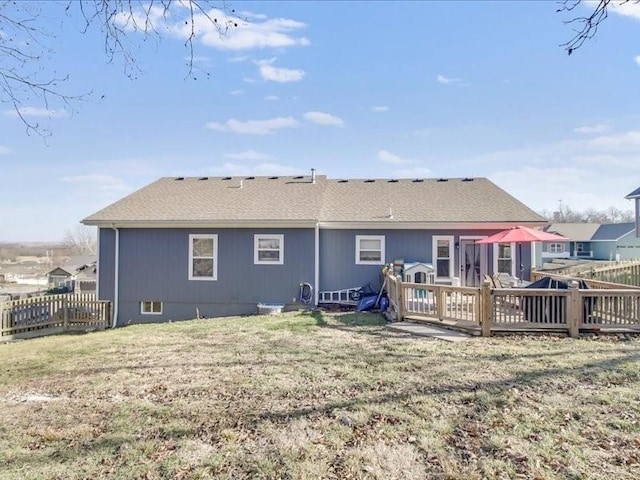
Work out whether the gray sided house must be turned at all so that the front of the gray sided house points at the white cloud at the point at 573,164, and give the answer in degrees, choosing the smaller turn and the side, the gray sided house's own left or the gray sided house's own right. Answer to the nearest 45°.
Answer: approximately 45° to the gray sided house's own right

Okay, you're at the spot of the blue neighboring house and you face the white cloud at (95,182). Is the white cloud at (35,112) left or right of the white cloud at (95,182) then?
left

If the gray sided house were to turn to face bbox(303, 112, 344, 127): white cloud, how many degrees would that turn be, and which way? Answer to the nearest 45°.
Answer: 0° — it already faces it

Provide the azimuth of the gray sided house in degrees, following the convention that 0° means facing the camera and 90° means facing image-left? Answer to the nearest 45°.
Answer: approximately 180°

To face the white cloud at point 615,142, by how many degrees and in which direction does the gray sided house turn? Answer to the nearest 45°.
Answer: approximately 45° to its right

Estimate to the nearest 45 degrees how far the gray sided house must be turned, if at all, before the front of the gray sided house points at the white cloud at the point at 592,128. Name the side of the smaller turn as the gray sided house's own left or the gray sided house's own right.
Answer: approximately 45° to the gray sided house's own right
